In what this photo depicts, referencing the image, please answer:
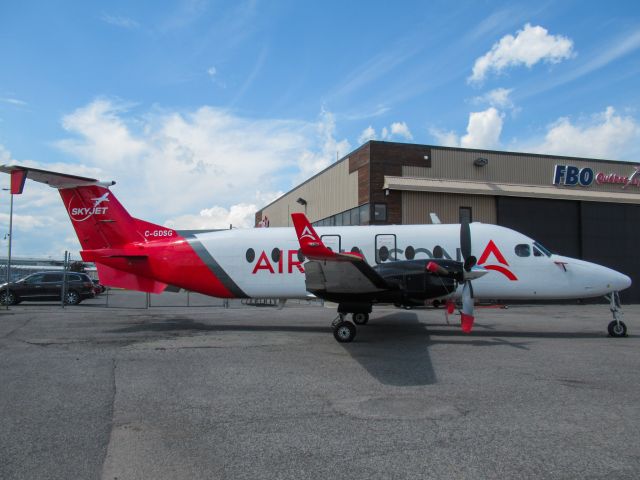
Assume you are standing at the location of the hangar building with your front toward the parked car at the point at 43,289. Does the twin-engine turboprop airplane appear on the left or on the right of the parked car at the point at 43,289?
left

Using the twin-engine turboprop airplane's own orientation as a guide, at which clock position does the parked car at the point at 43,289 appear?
The parked car is roughly at 7 o'clock from the twin-engine turboprop airplane.

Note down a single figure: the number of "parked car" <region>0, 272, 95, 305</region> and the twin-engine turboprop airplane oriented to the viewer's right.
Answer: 1

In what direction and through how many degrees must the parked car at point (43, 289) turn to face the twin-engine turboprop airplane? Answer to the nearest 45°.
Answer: approximately 135° to its left

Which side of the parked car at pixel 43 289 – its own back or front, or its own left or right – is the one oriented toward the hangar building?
back

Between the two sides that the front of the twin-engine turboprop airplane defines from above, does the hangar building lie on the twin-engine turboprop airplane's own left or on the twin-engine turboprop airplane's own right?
on the twin-engine turboprop airplane's own left

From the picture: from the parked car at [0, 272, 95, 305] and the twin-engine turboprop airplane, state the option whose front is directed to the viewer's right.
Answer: the twin-engine turboprop airplane

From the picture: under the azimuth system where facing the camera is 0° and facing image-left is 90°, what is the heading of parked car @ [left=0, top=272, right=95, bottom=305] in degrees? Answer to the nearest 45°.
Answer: approximately 90°

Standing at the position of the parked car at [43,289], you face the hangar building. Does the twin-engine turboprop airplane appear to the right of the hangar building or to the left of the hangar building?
right

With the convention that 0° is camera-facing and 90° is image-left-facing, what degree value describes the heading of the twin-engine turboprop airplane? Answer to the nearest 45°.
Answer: approximately 270°
